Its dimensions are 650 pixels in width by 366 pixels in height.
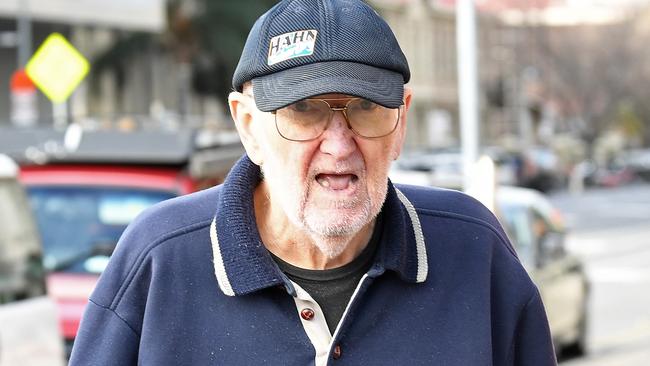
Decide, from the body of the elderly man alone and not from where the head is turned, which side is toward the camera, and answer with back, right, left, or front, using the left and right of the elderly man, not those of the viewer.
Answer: front

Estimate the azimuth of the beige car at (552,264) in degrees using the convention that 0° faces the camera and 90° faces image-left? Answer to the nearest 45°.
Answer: approximately 315°

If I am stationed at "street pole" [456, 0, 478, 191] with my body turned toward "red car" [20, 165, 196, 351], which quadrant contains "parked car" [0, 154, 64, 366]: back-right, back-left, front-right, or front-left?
front-left

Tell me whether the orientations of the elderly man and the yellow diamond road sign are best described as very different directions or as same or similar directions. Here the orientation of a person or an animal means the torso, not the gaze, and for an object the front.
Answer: same or similar directions

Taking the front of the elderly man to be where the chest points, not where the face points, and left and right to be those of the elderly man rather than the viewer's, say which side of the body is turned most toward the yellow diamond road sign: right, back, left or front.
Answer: back

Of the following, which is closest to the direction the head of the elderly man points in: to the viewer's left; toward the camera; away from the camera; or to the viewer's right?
toward the camera

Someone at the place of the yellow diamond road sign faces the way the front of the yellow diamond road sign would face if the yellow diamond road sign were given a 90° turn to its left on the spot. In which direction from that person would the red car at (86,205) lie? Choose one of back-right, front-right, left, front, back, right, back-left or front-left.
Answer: right

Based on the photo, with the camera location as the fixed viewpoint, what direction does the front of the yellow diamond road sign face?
facing the viewer

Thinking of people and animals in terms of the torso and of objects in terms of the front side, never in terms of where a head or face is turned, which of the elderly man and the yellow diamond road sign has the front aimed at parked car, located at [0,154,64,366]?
the yellow diamond road sign

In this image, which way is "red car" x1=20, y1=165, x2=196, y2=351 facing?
toward the camera
